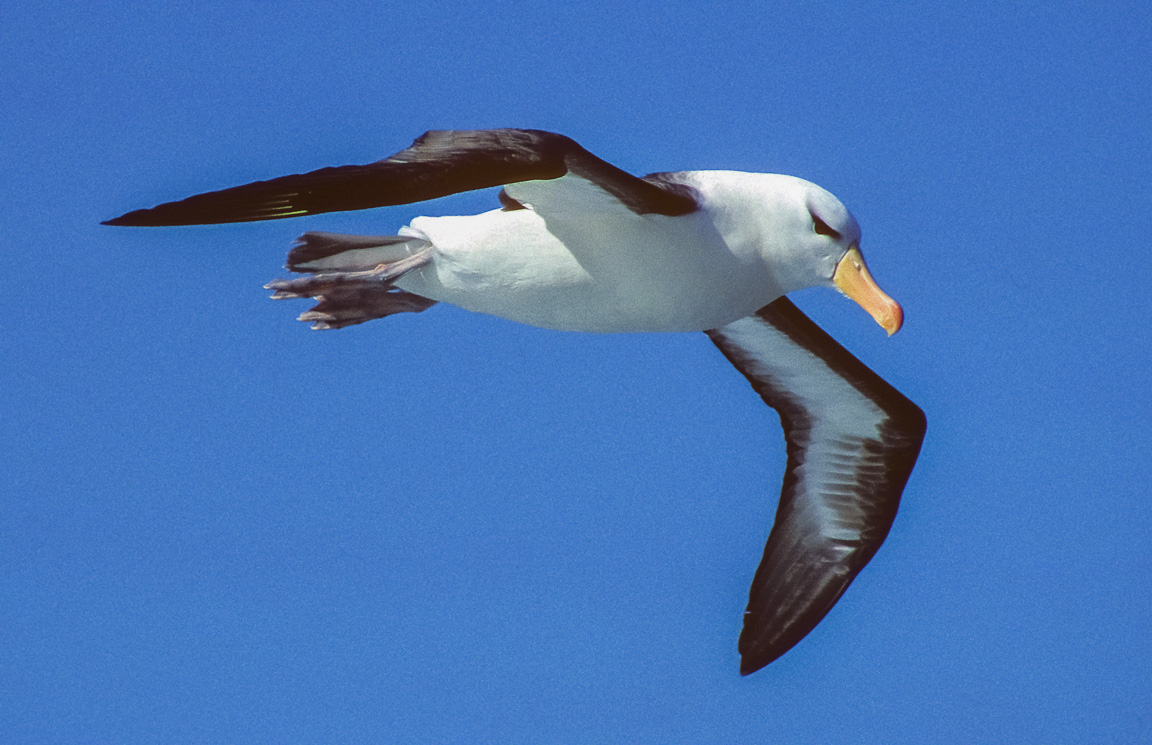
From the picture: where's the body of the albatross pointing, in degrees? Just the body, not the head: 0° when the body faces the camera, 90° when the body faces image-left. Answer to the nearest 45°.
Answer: approximately 270°
